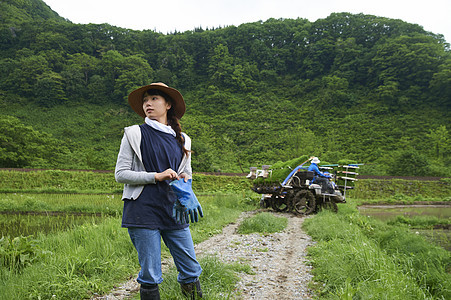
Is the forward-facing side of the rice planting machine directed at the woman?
no

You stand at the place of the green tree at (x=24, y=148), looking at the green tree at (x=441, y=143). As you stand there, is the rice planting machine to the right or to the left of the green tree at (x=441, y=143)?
right

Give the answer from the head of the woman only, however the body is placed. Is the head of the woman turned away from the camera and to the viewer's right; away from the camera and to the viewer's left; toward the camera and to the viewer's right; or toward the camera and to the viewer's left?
toward the camera and to the viewer's left

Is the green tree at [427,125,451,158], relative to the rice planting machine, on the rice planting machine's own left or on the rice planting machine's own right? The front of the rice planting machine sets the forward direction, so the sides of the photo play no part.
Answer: on the rice planting machine's own left

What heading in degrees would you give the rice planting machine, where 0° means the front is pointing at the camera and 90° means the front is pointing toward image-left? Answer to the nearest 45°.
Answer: approximately 270°
